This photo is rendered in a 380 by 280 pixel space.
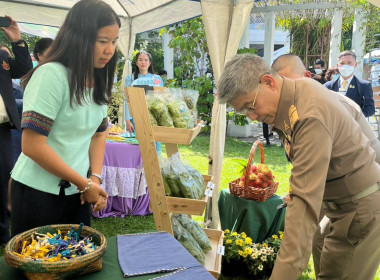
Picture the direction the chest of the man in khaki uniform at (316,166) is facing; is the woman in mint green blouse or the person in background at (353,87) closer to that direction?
the woman in mint green blouse

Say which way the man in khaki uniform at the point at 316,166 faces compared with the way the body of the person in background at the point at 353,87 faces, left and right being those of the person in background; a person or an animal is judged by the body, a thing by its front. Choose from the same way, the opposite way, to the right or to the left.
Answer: to the right

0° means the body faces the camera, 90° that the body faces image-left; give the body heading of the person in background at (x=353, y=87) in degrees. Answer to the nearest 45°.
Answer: approximately 0°

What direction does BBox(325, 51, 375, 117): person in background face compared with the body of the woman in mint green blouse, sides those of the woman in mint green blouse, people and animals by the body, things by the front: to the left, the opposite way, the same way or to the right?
to the right

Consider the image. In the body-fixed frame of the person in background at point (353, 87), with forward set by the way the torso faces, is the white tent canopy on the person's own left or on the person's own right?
on the person's own right

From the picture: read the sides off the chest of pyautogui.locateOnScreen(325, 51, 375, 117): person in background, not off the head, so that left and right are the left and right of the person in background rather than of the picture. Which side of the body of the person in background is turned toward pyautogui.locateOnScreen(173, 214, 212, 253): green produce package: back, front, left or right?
front

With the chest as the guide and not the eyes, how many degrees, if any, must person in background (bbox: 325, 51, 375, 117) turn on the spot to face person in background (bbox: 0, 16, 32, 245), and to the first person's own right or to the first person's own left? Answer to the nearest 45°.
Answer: approximately 45° to the first person's own right

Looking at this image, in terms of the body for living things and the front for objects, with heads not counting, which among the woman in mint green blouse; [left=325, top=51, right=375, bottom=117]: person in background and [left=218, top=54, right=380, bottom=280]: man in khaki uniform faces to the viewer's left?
the man in khaki uniform

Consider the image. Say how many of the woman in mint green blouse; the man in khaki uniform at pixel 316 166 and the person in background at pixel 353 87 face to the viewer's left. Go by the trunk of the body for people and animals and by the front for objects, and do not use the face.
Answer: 1

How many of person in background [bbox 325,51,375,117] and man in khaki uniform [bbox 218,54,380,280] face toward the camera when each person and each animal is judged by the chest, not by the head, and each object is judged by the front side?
1

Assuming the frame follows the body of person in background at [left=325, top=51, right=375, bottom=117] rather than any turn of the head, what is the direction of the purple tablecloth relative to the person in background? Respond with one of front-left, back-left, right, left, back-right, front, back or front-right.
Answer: front-right

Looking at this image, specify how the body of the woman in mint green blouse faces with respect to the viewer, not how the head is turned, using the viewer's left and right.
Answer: facing the viewer and to the right of the viewer

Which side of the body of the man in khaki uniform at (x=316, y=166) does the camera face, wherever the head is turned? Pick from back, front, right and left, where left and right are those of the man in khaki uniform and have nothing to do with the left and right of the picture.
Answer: left
